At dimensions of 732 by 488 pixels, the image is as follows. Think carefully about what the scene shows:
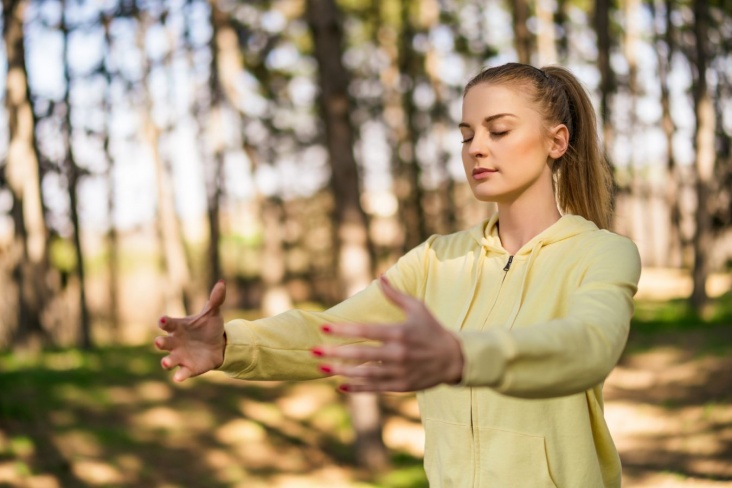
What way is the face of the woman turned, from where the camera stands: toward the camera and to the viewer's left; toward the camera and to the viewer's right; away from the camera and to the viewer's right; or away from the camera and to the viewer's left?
toward the camera and to the viewer's left

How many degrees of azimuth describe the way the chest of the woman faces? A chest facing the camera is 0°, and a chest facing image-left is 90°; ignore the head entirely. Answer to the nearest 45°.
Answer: approximately 45°

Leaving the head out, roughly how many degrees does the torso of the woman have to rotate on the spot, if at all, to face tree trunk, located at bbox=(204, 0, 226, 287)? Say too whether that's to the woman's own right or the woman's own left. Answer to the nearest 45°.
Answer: approximately 135° to the woman's own right

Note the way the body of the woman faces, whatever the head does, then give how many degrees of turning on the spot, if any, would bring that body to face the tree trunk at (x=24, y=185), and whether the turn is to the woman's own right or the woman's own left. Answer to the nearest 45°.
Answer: approximately 90° to the woman's own right

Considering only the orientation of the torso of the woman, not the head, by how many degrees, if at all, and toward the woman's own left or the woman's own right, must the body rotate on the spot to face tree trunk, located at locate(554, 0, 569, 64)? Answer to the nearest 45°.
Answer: approximately 135° to the woman's own right

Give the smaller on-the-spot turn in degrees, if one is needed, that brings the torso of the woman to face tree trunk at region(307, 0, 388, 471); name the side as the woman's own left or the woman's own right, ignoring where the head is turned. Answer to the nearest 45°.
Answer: approximately 135° to the woman's own right

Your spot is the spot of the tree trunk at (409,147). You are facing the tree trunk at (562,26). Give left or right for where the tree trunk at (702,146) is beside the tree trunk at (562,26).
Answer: right

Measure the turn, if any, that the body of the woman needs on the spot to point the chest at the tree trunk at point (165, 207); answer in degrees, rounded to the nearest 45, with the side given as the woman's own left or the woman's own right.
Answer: approximately 135° to the woman's own right

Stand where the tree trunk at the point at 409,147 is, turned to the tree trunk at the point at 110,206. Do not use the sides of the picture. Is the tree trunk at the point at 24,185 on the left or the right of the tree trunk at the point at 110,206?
left
